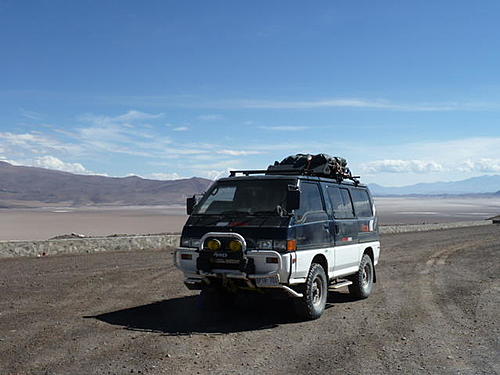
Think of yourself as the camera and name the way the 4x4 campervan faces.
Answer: facing the viewer and to the left of the viewer
